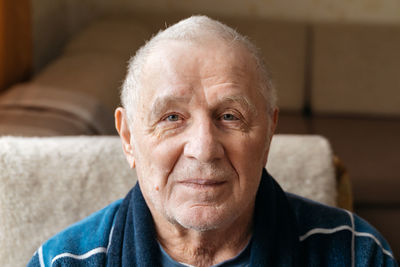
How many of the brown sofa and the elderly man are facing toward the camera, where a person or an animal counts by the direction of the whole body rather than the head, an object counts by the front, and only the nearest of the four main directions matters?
2

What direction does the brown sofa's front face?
toward the camera

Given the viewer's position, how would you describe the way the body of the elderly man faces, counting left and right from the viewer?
facing the viewer

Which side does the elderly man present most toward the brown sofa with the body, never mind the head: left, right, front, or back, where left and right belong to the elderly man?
back
